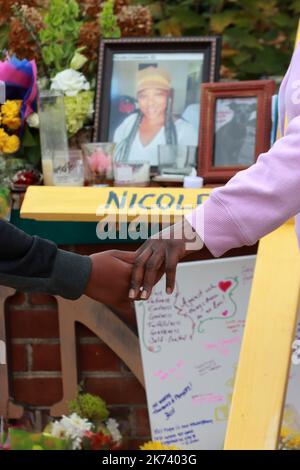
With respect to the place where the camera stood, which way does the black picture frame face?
facing the viewer

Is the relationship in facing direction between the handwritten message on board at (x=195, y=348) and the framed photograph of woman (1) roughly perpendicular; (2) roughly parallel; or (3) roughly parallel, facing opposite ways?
roughly parallel

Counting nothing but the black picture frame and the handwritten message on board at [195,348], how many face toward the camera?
2

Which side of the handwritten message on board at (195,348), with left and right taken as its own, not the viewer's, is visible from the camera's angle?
front

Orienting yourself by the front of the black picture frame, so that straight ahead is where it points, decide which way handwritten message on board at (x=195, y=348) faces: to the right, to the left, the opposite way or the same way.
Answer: the same way

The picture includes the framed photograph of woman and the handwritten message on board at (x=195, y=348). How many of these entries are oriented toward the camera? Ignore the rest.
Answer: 2
